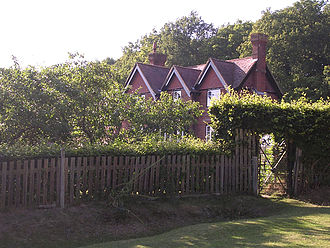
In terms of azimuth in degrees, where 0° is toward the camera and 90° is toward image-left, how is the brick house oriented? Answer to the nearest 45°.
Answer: approximately 45°

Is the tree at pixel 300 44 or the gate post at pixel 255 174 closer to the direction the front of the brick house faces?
the gate post

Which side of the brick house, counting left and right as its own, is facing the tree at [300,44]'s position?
back

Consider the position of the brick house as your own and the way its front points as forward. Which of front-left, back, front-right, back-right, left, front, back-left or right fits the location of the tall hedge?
front-left

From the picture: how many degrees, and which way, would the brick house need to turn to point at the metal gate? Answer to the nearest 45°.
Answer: approximately 45° to its left

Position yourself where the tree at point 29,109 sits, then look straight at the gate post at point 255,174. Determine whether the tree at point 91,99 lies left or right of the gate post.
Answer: left

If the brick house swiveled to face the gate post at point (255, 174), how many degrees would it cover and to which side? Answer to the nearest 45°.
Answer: approximately 45° to its left
